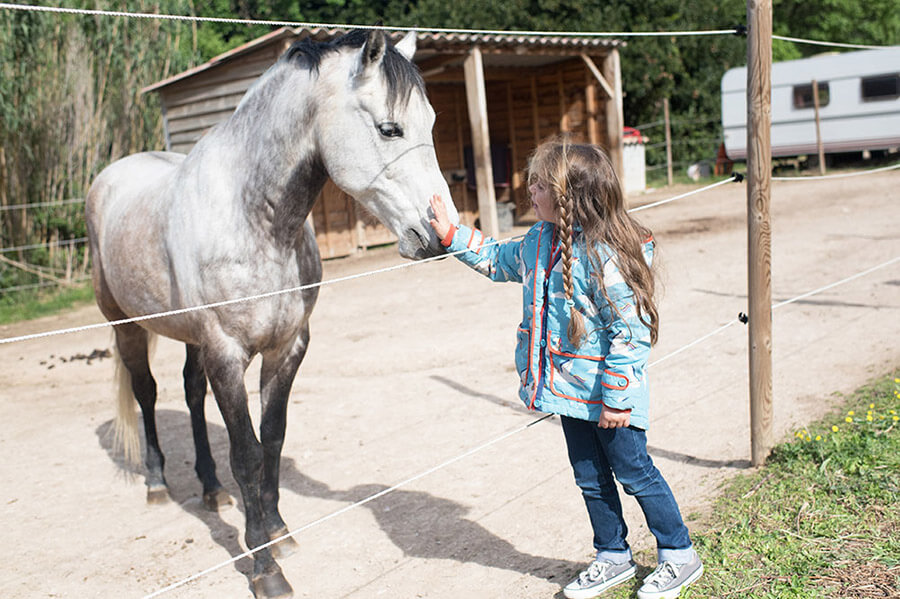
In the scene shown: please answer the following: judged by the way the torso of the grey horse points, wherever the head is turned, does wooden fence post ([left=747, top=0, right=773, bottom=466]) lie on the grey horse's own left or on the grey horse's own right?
on the grey horse's own left

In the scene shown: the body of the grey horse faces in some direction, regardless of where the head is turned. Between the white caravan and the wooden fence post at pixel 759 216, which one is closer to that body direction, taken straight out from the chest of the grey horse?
the wooden fence post

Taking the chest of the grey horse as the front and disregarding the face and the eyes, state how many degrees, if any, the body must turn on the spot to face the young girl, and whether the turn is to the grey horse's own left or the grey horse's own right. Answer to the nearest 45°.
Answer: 0° — it already faces them

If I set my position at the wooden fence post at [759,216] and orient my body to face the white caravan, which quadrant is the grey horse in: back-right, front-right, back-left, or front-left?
back-left

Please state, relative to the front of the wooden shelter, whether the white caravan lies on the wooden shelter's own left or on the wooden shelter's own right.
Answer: on the wooden shelter's own left
